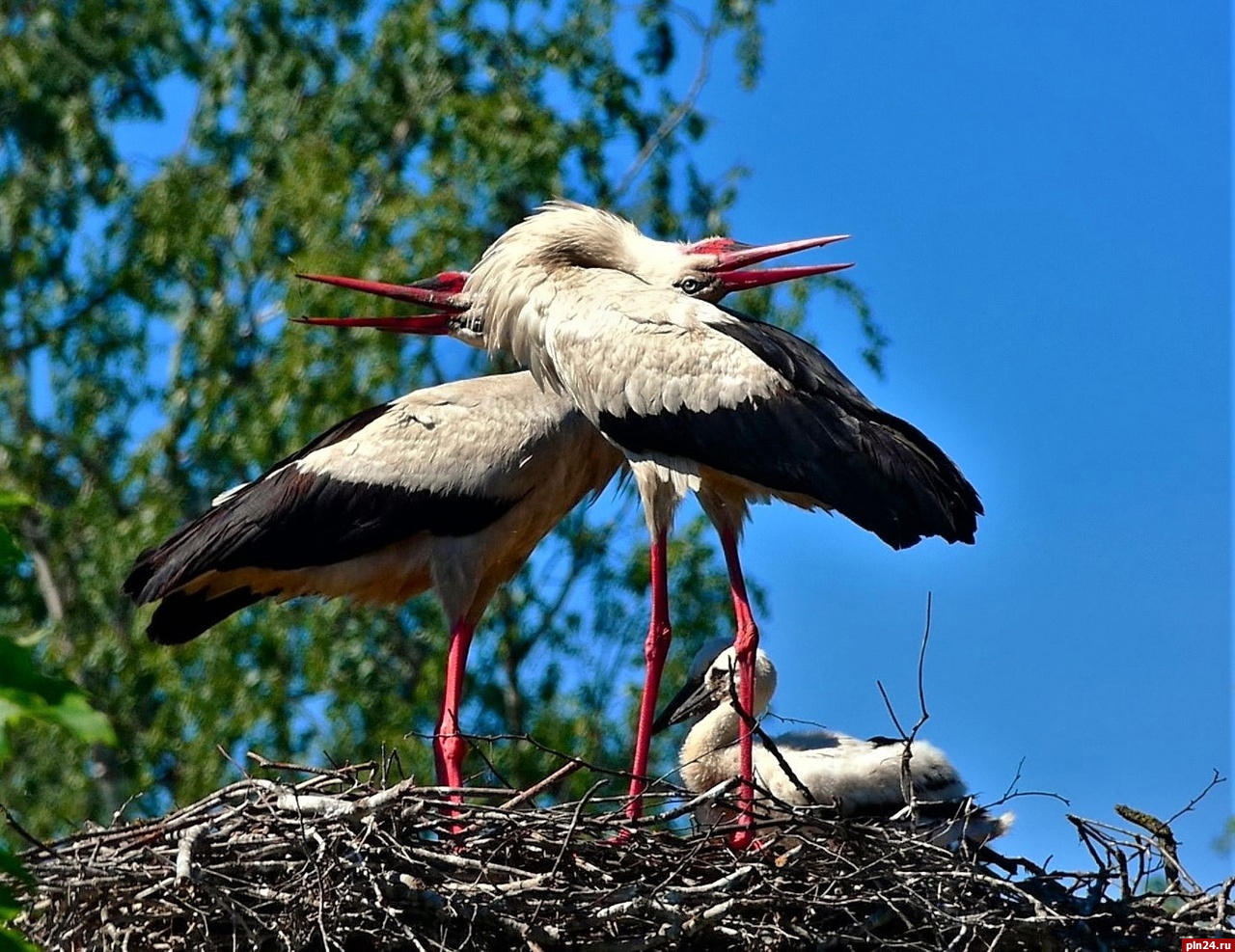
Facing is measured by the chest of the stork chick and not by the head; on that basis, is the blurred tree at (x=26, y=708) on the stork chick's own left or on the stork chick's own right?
on the stork chick's own left

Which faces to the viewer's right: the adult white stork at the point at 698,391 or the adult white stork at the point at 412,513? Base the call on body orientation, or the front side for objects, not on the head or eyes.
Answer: the adult white stork at the point at 412,513

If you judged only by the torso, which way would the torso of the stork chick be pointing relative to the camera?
to the viewer's left

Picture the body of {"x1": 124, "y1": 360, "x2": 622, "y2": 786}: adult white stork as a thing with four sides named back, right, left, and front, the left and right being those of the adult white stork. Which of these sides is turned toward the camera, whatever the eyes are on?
right

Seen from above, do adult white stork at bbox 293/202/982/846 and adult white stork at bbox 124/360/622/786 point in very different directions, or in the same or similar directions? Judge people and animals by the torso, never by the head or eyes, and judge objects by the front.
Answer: very different directions

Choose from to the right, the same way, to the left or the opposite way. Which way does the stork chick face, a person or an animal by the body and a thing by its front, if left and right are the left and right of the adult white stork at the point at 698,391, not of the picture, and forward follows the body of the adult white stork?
the same way

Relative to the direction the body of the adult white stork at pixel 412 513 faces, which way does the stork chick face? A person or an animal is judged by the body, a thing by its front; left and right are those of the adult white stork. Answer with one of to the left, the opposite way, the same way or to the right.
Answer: the opposite way

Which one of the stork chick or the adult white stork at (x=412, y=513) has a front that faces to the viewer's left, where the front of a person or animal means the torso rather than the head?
the stork chick

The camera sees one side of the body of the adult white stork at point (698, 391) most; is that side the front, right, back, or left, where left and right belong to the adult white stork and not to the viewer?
left
